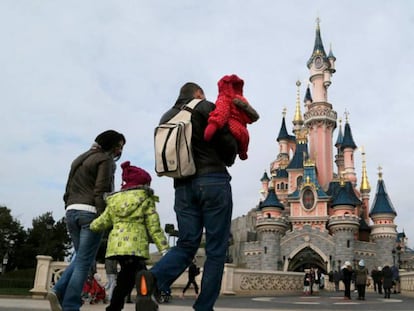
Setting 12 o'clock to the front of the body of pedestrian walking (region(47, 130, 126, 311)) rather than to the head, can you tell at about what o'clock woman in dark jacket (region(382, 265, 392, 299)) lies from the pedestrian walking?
The woman in dark jacket is roughly at 12 o'clock from the pedestrian walking.

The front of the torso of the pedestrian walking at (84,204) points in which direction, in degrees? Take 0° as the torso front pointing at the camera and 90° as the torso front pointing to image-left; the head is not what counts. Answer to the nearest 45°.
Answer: approximately 225°

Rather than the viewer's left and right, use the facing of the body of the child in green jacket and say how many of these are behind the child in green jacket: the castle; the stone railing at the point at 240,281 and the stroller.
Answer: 0

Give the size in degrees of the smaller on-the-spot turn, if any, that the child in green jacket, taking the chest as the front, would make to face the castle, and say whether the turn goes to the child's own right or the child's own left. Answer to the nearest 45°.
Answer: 0° — they already face it

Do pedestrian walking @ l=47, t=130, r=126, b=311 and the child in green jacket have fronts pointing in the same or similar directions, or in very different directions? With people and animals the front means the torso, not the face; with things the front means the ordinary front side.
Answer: same or similar directions

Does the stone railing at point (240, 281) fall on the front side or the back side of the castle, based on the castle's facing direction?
on the front side

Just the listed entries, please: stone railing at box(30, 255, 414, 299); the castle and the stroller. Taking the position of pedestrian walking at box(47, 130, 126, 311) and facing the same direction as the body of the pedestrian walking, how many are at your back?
0

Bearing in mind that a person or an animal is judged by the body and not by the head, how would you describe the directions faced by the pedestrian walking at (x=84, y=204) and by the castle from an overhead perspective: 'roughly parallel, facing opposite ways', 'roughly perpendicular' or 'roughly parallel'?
roughly parallel, facing opposite ways

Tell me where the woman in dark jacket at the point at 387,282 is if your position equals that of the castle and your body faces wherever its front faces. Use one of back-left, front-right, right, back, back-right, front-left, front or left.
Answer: front

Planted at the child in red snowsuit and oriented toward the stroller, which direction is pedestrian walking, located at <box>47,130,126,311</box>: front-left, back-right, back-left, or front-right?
front-left

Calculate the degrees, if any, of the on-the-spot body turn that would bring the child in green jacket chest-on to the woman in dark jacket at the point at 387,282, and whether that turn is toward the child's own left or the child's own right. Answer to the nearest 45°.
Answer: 0° — they already face them

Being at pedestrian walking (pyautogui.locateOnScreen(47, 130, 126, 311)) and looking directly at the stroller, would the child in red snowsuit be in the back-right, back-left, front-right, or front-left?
back-right

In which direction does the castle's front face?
toward the camera

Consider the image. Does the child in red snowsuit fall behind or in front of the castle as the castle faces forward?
in front

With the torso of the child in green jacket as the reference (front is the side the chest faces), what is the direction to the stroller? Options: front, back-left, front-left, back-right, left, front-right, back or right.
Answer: front-left
